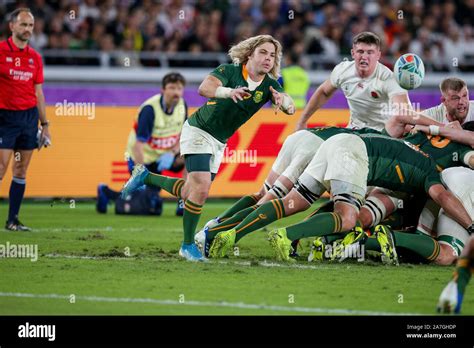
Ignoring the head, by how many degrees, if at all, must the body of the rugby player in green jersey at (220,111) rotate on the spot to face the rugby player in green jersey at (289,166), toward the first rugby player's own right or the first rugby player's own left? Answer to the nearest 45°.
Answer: approximately 90° to the first rugby player's own left
